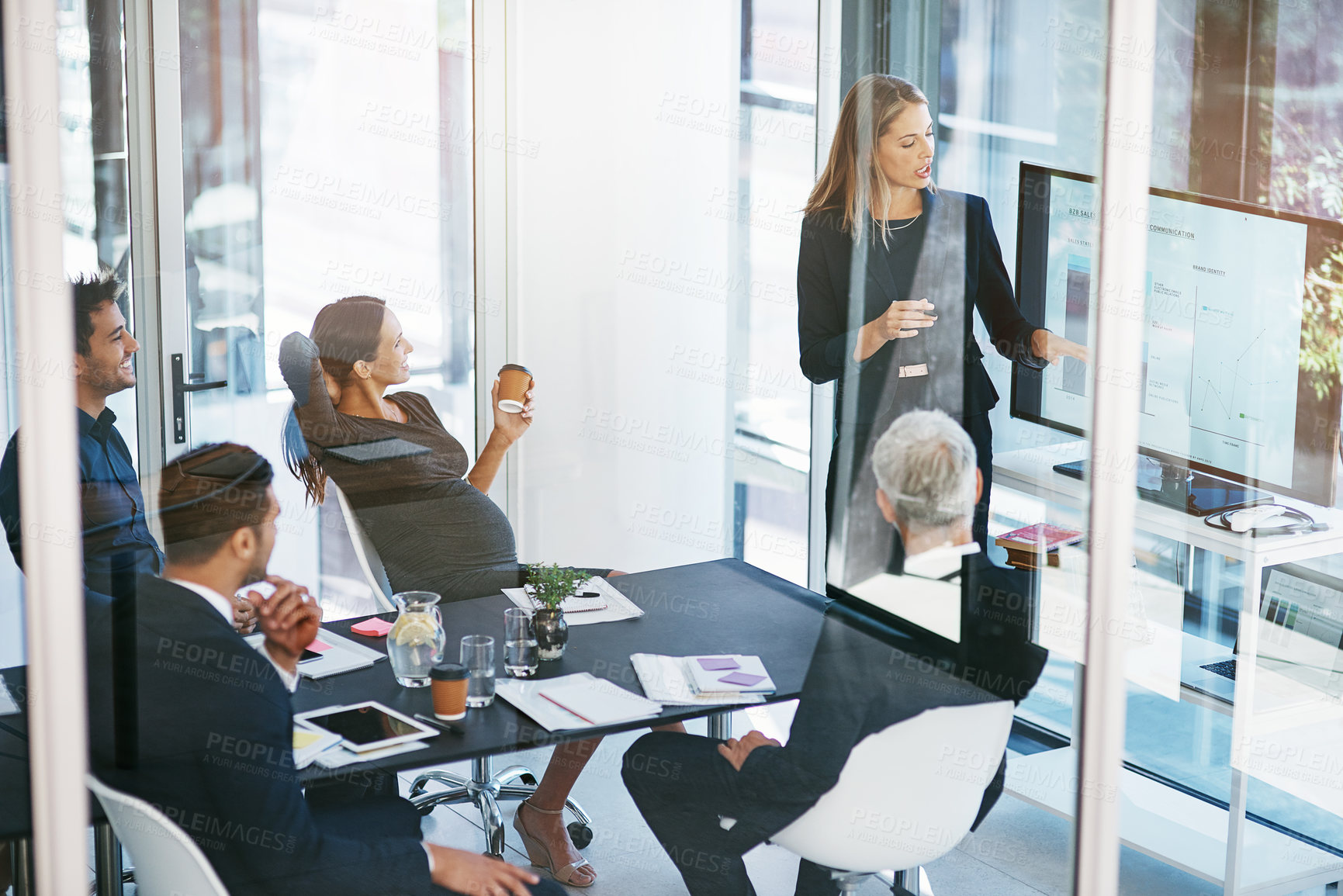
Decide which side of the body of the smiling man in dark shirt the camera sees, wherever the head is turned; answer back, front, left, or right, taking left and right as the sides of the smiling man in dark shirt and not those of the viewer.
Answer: right

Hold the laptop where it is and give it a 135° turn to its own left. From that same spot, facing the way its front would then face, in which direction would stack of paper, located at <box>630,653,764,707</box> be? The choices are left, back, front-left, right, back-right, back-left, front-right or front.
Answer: back-right

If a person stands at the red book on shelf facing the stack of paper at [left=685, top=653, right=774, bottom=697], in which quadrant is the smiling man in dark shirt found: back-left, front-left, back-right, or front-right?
front-right

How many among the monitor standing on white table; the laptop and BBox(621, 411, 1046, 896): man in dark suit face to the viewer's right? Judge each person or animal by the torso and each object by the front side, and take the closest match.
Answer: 0

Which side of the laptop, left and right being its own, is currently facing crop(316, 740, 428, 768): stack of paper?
front

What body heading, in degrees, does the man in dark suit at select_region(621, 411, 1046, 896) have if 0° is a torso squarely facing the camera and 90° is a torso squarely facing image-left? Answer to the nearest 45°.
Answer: approximately 135°

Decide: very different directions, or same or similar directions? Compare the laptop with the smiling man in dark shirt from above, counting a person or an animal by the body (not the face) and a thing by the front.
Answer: very different directions

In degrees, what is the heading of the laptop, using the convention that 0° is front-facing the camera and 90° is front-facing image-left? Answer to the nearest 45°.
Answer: approximately 45°

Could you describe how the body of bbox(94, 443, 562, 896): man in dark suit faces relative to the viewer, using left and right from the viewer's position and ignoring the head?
facing away from the viewer and to the right of the viewer

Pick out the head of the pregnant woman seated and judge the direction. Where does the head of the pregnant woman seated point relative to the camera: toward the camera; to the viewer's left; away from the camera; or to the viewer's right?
to the viewer's right

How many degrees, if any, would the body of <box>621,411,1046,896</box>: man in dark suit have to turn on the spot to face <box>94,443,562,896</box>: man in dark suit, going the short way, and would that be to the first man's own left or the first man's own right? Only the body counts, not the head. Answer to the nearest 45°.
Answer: approximately 90° to the first man's own left

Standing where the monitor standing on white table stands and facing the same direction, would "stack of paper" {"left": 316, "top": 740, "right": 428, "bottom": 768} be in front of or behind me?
in front

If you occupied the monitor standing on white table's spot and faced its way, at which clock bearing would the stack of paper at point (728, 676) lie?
The stack of paper is roughly at 12 o'clock from the monitor standing on white table.

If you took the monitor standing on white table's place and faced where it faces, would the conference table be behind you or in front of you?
in front

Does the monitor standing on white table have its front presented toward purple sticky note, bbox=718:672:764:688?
yes

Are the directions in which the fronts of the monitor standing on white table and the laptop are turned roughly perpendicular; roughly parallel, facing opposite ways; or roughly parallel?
roughly parallel

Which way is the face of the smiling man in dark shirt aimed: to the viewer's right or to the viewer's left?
to the viewer's right

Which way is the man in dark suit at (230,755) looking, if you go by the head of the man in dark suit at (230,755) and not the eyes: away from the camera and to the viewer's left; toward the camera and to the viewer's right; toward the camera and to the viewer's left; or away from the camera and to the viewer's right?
away from the camera and to the viewer's right
